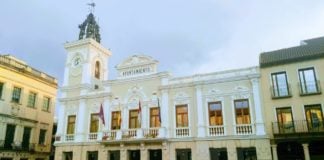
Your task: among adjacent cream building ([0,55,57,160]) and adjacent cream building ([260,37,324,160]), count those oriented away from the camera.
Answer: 0

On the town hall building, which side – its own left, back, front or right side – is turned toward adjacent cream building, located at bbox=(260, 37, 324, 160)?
left

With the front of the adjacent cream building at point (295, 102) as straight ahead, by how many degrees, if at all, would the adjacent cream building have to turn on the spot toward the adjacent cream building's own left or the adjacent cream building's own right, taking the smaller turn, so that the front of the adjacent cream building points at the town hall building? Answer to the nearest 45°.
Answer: approximately 45° to the adjacent cream building's own right

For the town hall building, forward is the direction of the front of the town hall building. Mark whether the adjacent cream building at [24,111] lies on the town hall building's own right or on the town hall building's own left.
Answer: on the town hall building's own right

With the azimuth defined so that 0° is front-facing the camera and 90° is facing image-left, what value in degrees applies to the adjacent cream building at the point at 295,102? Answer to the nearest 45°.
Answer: approximately 45°

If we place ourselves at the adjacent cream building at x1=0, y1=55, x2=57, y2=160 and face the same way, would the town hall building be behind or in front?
in front

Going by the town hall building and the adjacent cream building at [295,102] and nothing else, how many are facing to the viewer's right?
0

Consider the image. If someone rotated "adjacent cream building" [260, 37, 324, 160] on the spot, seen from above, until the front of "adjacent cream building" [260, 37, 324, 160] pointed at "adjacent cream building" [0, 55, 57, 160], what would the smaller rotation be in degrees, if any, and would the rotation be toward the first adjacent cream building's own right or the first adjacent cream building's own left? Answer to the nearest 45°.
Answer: approximately 45° to the first adjacent cream building's own right

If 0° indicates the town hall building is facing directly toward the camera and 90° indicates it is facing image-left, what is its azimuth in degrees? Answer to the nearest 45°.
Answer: approximately 45°

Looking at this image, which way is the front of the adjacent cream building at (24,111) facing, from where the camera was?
facing the viewer and to the right of the viewer
